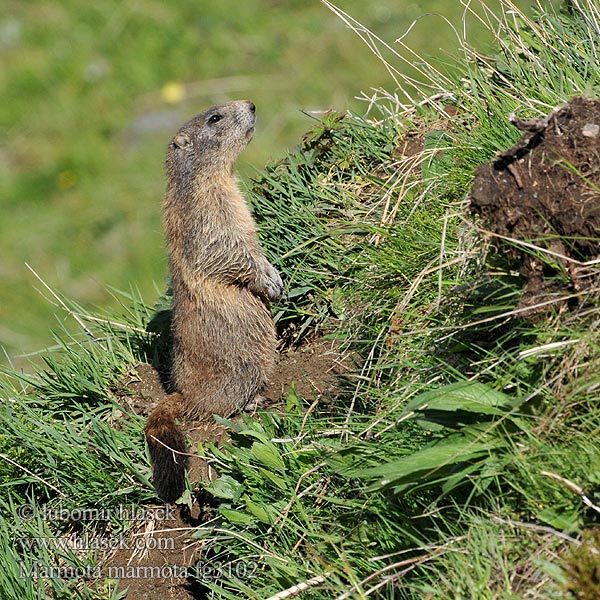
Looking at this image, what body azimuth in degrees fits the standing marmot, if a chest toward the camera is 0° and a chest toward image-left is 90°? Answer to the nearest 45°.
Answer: approximately 270°
